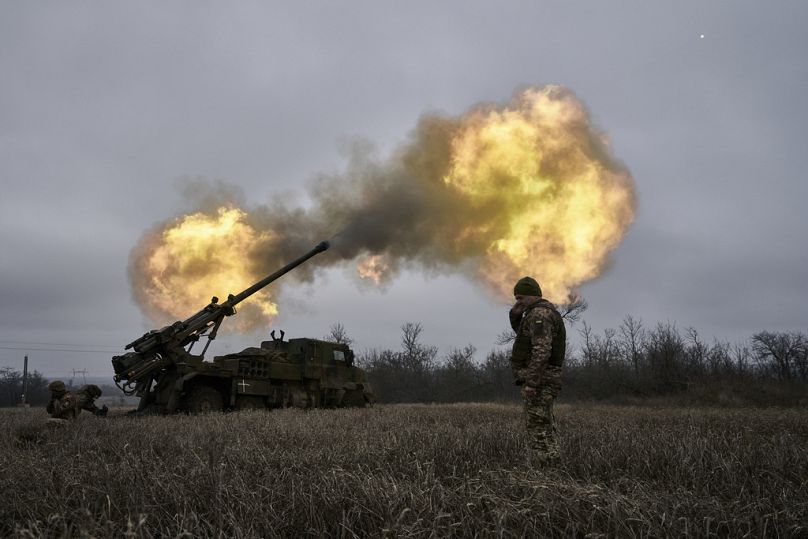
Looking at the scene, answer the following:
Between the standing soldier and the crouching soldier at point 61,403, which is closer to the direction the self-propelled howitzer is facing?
the standing soldier

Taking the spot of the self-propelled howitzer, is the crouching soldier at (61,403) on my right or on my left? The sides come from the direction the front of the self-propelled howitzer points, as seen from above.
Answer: on my right

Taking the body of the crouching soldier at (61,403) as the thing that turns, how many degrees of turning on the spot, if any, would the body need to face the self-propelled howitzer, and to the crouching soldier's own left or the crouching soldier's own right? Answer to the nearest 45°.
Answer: approximately 45° to the crouching soldier's own left

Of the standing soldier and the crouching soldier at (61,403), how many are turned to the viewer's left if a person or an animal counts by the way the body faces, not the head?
1

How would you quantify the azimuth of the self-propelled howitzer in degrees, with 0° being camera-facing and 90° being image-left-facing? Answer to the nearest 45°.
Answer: approximately 270°

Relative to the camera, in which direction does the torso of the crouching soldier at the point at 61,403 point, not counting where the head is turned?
to the viewer's right

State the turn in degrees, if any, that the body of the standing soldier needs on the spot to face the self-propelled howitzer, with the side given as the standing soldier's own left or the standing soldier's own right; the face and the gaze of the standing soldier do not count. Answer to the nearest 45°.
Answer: approximately 45° to the standing soldier's own right

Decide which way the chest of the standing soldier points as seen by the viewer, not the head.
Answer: to the viewer's left

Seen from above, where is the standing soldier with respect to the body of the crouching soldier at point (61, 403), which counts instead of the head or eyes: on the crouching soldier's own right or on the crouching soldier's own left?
on the crouching soldier's own right

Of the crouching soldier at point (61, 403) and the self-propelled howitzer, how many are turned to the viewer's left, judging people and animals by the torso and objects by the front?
0

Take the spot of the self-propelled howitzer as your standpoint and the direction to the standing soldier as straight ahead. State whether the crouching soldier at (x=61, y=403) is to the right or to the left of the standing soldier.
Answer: right
